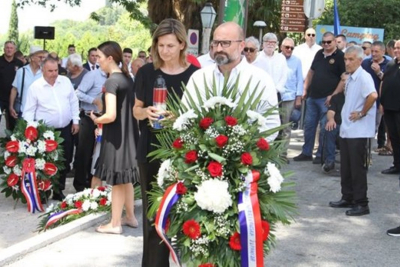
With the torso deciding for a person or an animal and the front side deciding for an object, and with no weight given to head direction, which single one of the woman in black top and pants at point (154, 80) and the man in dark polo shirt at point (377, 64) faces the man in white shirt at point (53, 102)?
the man in dark polo shirt

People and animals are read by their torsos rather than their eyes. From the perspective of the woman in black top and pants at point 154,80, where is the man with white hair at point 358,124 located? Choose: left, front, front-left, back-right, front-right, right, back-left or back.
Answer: back-left

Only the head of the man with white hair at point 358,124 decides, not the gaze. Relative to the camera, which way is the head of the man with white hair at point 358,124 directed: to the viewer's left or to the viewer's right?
to the viewer's left

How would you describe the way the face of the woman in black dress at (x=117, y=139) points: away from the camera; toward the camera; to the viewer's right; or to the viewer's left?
to the viewer's left

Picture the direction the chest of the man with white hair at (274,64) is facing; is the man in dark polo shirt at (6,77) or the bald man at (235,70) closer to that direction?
the bald man

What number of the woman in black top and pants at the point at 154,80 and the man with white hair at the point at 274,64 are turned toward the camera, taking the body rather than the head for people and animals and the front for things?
2

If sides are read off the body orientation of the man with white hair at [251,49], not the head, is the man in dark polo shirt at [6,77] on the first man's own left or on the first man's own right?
on the first man's own right

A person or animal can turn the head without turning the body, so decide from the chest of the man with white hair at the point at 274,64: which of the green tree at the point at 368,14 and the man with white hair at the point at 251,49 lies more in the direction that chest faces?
the man with white hair

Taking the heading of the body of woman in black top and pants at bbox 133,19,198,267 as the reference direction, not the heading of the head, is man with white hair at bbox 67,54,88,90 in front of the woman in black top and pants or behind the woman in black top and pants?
behind

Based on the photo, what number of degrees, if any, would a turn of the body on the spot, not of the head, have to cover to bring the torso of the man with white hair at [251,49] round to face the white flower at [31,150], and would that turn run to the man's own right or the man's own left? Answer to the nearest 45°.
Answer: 0° — they already face it
